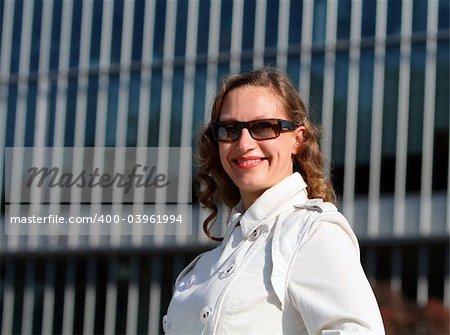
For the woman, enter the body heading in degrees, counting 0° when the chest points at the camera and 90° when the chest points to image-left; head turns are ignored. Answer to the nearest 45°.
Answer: approximately 45°

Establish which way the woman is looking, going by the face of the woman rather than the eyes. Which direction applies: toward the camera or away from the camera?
toward the camera
